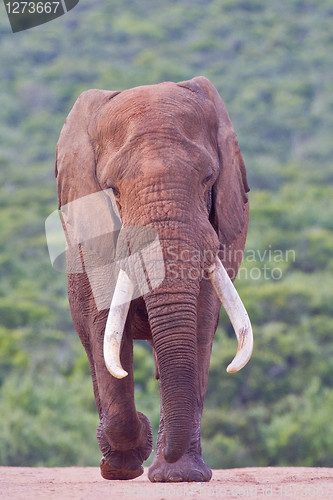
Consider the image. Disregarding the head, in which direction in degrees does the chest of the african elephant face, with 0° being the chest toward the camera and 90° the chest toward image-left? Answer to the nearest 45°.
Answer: approximately 0°
